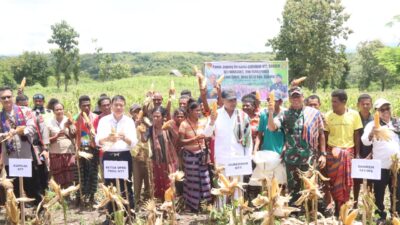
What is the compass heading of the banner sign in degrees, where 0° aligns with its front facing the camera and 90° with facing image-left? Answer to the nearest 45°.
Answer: approximately 0°

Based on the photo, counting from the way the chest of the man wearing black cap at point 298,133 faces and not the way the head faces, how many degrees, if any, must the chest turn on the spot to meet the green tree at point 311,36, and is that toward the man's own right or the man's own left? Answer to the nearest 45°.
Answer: approximately 180°

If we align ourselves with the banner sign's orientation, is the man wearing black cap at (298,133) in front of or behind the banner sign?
in front

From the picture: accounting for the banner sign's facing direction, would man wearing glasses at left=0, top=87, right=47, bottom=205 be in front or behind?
in front

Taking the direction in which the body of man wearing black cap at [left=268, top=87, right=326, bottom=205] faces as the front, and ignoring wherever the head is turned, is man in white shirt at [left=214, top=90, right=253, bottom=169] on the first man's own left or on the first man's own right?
on the first man's own right

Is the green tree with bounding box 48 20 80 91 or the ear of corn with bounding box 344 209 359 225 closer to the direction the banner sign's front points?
the ear of corn

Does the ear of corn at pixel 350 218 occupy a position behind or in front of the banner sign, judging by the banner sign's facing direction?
in front

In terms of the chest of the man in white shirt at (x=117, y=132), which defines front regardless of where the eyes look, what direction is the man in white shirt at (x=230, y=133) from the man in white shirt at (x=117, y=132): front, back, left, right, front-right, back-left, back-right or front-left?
left

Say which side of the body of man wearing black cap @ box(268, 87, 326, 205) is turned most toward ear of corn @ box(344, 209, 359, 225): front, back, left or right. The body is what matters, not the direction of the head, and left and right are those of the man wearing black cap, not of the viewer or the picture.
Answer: front
